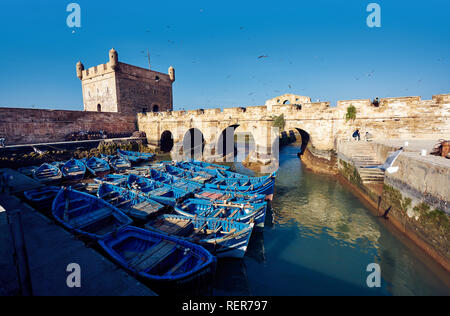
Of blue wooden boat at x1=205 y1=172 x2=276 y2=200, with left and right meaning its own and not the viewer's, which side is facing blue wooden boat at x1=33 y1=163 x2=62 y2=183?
back

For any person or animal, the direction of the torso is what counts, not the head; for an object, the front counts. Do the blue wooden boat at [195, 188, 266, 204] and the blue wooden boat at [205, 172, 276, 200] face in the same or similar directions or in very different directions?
same or similar directions

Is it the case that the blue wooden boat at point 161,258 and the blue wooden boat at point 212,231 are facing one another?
no

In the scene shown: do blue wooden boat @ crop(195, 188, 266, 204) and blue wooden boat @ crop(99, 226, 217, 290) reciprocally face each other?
no

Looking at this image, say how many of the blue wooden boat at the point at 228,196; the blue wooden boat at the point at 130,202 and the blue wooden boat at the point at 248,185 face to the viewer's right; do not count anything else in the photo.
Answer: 2

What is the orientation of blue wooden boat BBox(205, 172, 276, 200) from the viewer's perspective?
to the viewer's right

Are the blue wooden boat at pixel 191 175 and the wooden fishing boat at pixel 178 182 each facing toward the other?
no

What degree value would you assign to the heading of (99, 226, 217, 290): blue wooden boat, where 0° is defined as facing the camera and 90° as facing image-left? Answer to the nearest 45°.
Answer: approximately 315°

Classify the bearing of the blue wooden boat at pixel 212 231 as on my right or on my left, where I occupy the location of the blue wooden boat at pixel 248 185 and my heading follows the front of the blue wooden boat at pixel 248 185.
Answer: on my right

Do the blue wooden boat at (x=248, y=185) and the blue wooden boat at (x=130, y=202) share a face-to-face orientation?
no
